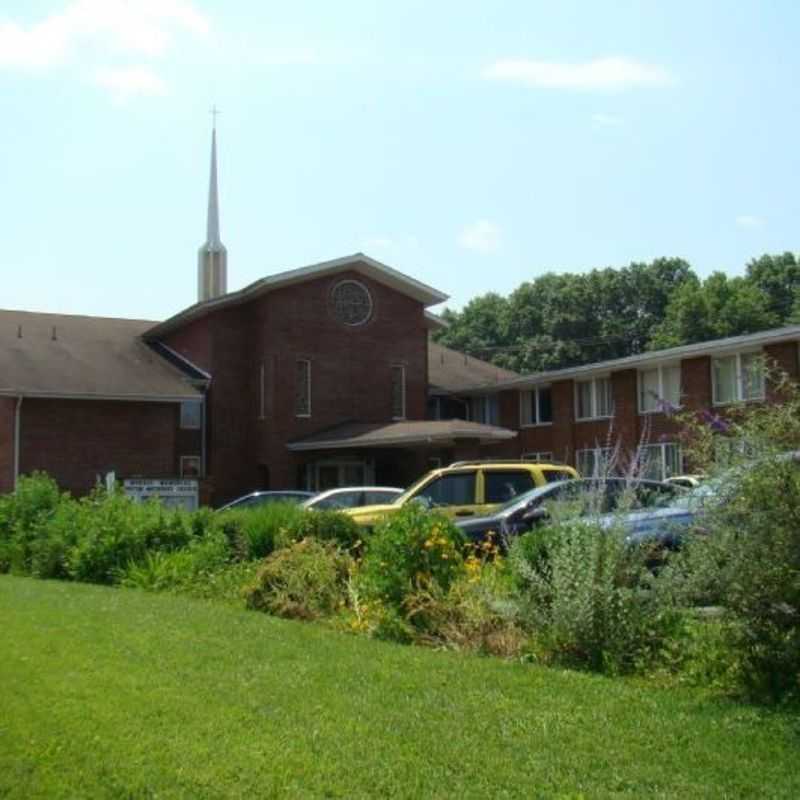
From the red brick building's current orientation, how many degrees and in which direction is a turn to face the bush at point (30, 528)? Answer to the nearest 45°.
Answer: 0° — it already faces it

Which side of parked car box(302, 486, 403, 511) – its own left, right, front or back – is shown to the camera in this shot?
left

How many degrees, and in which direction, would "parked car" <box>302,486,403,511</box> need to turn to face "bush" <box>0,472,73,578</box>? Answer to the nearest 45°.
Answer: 0° — it already faces it

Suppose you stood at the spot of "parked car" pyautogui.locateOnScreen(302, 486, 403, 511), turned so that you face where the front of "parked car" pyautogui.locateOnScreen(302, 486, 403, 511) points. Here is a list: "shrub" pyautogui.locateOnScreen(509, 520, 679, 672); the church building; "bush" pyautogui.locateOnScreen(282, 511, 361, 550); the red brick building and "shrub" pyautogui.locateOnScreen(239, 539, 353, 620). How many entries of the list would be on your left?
3

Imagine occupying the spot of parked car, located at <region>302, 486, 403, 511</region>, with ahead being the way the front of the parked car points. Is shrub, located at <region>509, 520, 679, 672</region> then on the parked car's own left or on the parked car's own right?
on the parked car's own left

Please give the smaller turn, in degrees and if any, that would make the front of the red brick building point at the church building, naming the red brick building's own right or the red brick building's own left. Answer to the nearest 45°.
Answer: approximately 45° to the red brick building's own right

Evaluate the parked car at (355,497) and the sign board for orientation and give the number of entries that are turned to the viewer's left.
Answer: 1

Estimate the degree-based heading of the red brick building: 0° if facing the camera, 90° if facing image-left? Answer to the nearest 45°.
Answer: approximately 45°

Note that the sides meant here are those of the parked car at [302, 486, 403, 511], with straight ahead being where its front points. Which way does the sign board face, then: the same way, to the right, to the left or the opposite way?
to the left
